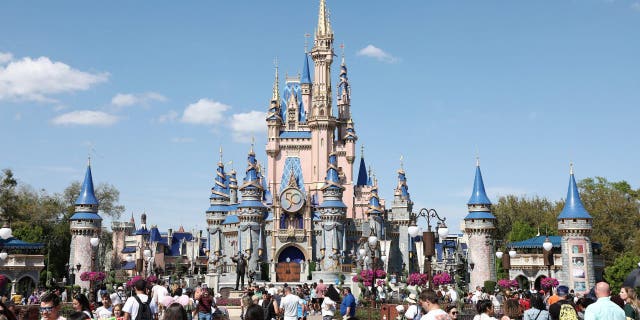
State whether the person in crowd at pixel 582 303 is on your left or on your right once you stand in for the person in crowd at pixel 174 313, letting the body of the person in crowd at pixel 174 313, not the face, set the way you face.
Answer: on your right

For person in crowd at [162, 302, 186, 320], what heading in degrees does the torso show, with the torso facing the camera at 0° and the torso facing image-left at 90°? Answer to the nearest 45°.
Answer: approximately 180°

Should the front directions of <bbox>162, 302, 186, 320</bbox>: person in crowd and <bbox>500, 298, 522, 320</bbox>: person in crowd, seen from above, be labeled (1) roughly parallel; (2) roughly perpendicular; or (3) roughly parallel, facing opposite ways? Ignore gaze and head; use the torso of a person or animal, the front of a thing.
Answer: roughly parallel

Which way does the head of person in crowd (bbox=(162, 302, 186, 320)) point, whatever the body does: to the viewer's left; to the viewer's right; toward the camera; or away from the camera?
away from the camera

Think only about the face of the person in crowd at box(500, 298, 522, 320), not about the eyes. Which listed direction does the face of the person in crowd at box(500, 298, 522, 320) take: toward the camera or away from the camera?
away from the camera

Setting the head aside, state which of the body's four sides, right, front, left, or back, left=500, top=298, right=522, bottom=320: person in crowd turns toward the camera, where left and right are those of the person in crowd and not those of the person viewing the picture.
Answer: back

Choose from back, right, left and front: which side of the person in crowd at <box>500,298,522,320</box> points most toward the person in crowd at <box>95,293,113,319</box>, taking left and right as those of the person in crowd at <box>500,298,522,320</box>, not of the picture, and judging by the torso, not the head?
left
